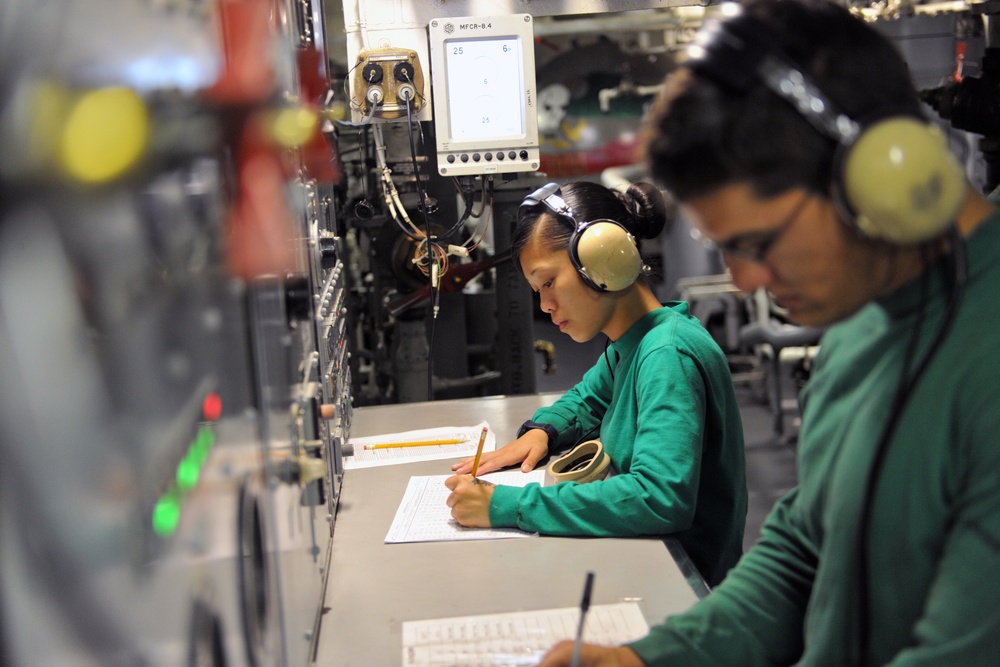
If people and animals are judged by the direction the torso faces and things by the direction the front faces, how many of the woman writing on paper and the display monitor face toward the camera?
1

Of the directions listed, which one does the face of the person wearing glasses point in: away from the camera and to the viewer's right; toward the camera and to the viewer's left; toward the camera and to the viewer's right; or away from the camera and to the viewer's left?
toward the camera and to the viewer's left

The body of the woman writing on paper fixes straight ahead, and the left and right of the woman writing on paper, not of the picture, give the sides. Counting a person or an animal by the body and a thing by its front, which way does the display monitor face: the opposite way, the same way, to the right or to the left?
to the left

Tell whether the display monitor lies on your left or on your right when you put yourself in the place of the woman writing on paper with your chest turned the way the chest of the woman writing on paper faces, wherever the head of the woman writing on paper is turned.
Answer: on your right

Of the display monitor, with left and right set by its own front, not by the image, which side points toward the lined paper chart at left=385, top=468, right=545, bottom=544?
front

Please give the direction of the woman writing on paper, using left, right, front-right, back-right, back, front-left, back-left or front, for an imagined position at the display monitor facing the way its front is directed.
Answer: front

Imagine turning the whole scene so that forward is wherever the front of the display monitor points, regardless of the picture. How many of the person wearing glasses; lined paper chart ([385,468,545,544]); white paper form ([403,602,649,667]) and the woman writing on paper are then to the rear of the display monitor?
0

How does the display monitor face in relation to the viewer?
toward the camera

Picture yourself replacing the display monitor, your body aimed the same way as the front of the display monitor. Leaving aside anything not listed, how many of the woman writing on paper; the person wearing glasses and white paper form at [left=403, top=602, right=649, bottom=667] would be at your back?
0

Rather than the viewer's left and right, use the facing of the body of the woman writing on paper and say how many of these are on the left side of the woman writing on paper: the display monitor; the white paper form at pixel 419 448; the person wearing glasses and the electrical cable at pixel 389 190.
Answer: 1

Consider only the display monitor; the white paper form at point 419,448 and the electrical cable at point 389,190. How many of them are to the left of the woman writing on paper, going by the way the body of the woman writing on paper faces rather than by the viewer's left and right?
0

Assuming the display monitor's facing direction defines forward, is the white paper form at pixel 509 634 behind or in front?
in front

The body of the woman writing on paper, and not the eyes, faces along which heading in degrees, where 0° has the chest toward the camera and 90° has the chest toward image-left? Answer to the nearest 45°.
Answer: approximately 90°

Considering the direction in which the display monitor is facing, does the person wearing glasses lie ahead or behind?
ahead

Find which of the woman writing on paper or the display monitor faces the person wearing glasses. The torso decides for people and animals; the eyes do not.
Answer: the display monitor
